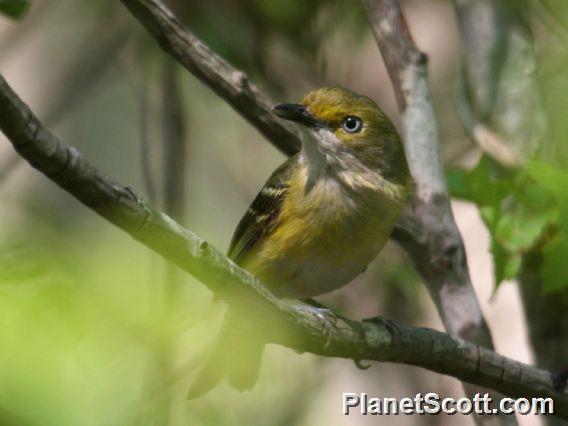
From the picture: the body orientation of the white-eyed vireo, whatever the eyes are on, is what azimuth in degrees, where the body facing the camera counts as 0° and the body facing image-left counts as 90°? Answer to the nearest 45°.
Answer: approximately 315°

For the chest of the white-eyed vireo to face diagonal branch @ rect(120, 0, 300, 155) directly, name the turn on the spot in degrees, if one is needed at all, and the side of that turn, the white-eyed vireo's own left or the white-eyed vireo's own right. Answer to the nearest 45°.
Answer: approximately 90° to the white-eyed vireo's own right

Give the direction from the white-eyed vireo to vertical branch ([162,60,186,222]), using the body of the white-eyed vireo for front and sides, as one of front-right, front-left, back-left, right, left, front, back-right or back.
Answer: back
